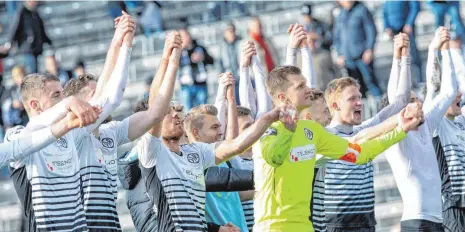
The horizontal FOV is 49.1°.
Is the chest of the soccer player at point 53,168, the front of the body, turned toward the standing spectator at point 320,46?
no

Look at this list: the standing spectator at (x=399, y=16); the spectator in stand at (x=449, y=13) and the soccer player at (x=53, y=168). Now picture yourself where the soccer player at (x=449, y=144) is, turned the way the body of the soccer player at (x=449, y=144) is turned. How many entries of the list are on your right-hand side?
1

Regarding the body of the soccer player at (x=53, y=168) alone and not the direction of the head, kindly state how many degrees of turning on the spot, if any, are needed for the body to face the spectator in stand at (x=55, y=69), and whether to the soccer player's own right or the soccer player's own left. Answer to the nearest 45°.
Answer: approximately 135° to the soccer player's own left

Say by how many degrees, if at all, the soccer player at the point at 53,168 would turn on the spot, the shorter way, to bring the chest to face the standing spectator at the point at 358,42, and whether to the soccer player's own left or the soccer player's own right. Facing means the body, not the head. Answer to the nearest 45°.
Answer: approximately 90° to the soccer player's own left

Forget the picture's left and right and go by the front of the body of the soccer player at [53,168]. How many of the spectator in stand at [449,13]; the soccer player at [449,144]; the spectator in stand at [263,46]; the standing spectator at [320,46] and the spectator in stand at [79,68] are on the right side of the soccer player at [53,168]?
0

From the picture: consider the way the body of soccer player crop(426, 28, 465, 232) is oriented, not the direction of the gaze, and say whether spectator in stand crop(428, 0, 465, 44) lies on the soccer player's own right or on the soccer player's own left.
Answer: on the soccer player's own left

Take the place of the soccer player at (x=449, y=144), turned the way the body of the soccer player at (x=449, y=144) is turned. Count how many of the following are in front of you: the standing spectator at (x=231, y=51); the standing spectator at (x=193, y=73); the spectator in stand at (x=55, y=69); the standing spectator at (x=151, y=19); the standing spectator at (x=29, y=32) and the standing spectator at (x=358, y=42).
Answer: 0

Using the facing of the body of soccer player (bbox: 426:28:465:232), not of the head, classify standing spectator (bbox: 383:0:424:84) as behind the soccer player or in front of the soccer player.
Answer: behind

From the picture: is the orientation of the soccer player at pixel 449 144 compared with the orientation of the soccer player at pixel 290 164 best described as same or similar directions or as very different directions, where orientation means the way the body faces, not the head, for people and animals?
same or similar directions

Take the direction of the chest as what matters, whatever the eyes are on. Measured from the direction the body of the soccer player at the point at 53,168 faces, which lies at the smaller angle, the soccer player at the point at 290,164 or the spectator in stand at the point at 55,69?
the soccer player

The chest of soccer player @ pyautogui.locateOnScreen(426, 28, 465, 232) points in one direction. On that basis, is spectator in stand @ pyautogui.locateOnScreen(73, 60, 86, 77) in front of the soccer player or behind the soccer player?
behind

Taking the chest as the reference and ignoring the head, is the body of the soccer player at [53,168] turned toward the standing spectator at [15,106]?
no

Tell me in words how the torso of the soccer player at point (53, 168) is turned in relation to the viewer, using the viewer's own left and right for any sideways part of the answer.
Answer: facing the viewer and to the right of the viewer

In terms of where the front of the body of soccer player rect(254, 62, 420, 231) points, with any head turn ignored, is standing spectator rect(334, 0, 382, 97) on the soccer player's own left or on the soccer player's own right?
on the soccer player's own left

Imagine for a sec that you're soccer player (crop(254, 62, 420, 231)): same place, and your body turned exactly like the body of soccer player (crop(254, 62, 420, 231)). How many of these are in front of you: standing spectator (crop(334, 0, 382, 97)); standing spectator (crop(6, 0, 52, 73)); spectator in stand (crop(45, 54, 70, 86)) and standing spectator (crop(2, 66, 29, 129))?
0

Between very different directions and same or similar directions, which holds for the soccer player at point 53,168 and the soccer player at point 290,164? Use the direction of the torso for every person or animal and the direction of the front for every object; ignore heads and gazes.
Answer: same or similar directions
